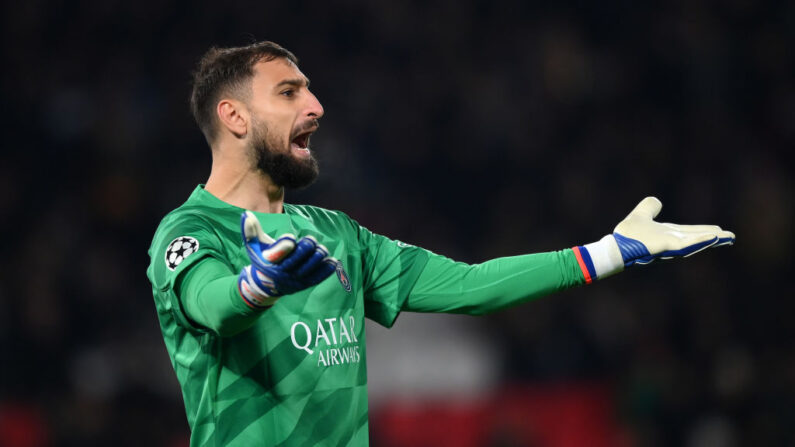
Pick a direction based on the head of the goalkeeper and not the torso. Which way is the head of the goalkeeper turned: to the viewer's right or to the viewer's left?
to the viewer's right

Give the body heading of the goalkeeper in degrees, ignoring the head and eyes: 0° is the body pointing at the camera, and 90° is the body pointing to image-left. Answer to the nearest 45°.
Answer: approximately 315°
